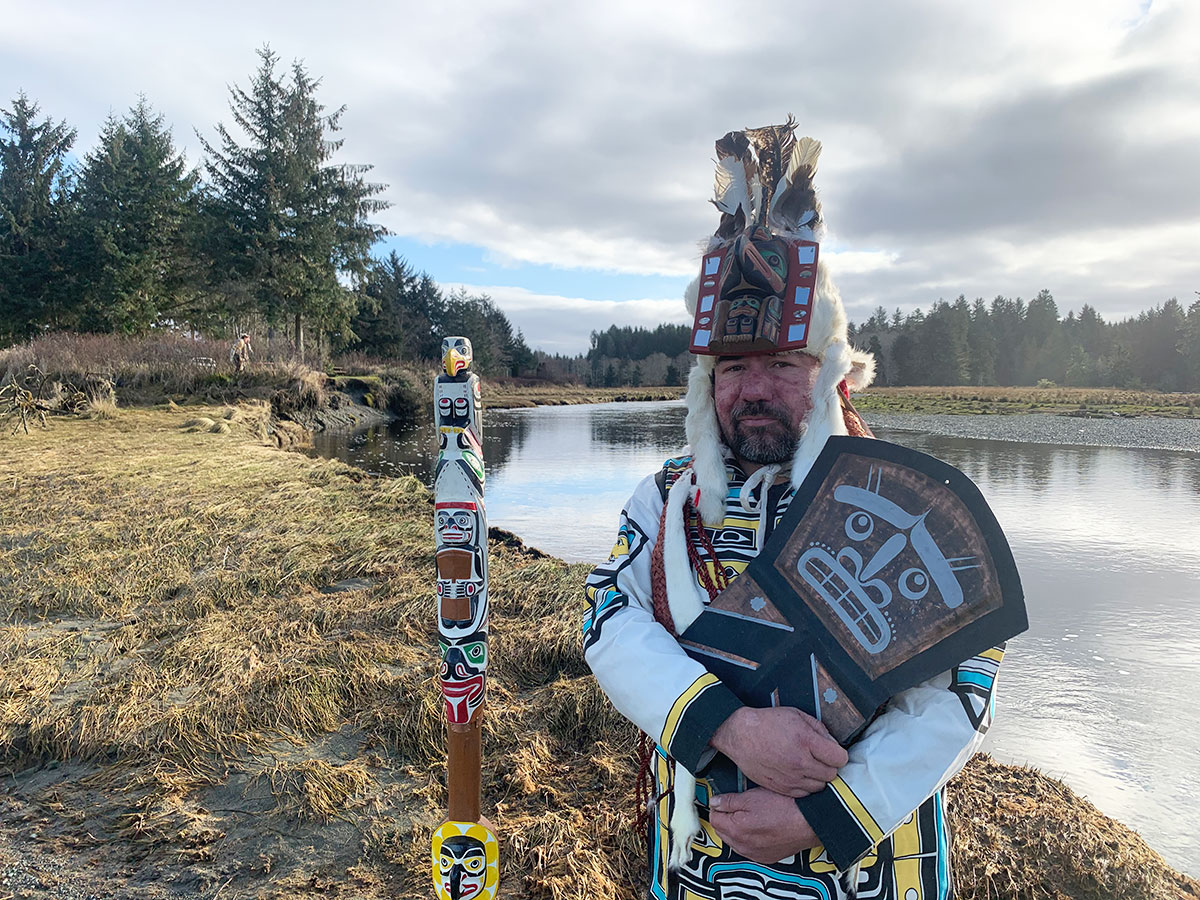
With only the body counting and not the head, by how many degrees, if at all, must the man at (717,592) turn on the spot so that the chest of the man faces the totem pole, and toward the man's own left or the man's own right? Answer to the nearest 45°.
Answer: approximately 135° to the man's own right

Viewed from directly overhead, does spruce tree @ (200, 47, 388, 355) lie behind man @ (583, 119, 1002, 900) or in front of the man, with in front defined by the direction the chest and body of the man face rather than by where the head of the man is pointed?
behind

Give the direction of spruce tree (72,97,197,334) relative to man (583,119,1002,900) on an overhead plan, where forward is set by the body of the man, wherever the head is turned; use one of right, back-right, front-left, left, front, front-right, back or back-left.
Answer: back-right

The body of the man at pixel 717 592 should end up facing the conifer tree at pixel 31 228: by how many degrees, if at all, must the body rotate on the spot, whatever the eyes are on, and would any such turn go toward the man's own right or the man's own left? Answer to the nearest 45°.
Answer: approximately 135° to the man's own right

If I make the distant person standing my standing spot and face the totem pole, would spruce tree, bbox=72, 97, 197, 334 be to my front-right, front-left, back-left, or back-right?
back-right

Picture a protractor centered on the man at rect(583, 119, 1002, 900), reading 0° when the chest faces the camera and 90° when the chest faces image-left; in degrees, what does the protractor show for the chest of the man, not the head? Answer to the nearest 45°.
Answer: approximately 0°

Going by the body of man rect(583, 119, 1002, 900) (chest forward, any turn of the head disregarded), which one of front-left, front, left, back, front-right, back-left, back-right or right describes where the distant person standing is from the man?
back-right
